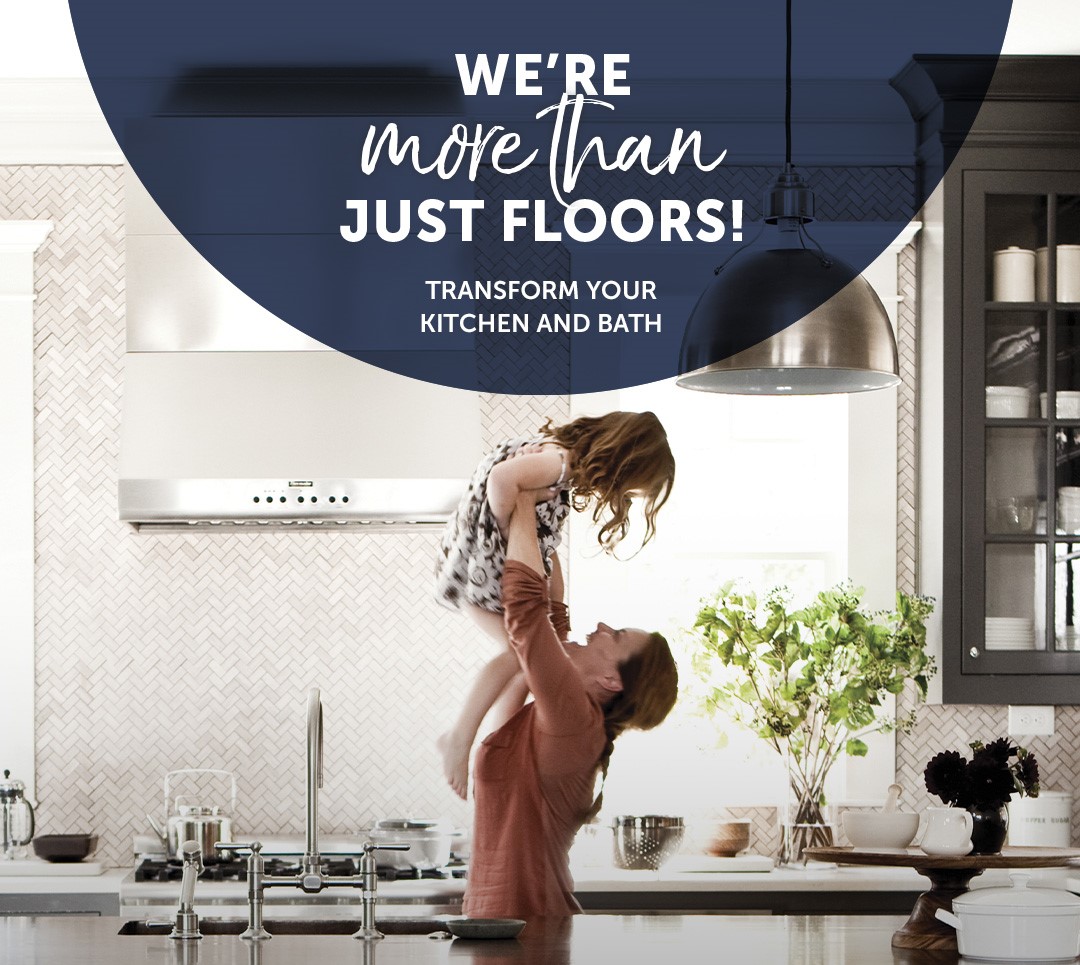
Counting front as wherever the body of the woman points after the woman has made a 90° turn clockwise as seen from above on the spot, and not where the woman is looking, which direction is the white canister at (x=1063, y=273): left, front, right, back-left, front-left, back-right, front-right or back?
right

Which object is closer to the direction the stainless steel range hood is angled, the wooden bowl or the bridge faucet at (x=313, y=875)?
the bridge faucet

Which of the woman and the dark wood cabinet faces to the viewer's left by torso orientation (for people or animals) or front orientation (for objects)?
the woman

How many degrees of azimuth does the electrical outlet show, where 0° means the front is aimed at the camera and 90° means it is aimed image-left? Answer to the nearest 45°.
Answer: approximately 0°

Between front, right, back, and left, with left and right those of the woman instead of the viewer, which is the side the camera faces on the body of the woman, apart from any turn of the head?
left

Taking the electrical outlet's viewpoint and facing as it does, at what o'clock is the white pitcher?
The white pitcher is roughly at 12 o'clock from the electrical outlet.
